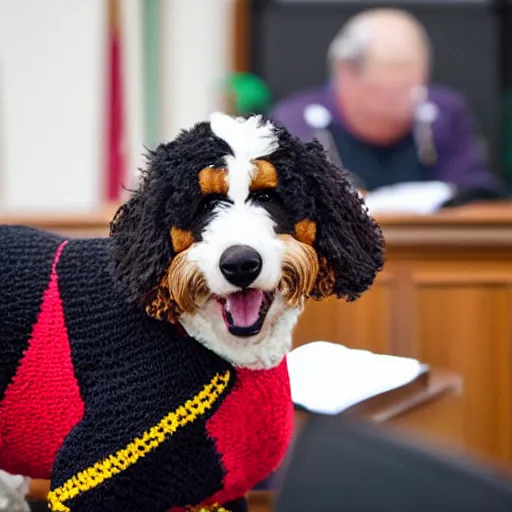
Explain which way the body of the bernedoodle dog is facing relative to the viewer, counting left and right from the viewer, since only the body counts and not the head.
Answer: facing the viewer and to the right of the viewer

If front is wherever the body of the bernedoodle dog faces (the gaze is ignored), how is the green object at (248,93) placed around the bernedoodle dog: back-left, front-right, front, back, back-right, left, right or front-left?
back-left

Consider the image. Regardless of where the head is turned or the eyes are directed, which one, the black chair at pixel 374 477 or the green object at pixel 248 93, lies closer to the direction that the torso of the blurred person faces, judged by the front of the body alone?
the black chair

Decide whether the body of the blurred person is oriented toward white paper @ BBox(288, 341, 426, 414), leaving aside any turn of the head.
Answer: yes

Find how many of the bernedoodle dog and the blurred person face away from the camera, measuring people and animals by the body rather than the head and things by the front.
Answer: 0

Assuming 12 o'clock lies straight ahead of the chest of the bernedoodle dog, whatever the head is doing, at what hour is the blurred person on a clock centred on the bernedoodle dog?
The blurred person is roughly at 8 o'clock from the bernedoodle dog.

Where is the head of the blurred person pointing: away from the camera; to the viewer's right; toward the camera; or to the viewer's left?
toward the camera

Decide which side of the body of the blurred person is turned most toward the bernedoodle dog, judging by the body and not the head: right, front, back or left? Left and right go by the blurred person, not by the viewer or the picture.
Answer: front

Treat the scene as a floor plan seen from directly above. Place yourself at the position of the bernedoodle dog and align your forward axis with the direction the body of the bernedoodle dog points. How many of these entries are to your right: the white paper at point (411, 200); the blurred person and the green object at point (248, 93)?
0

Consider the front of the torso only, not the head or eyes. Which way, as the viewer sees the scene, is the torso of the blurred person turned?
toward the camera
